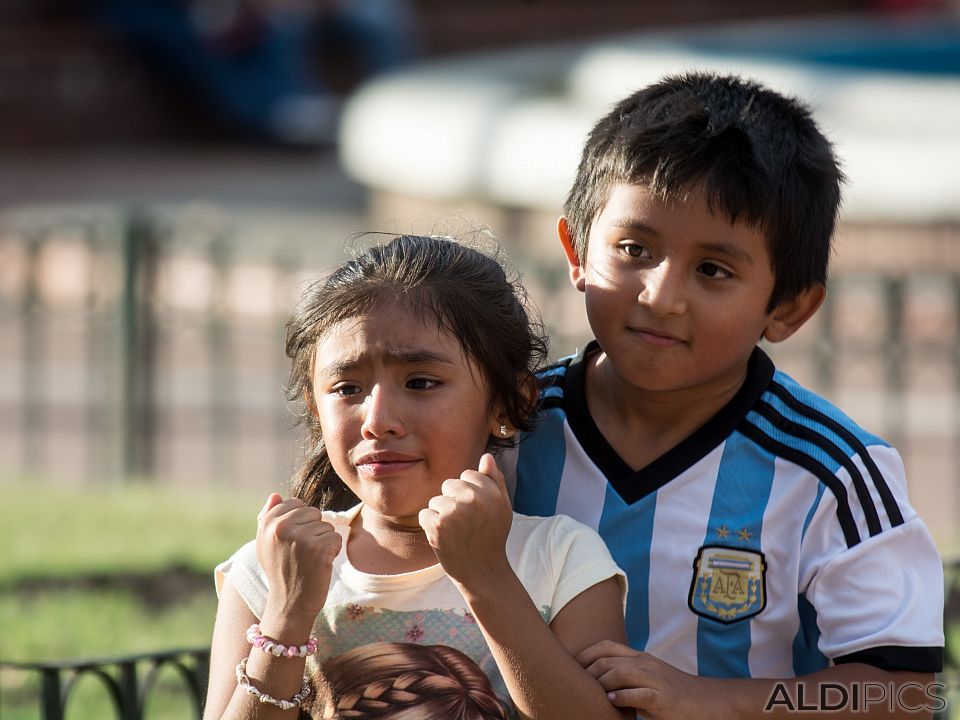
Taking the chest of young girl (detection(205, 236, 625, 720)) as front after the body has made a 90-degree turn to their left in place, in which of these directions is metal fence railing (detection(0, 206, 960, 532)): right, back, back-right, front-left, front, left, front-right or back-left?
left

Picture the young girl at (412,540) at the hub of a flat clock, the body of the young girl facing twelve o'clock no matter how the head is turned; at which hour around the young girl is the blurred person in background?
The blurred person in background is roughly at 6 o'clock from the young girl.

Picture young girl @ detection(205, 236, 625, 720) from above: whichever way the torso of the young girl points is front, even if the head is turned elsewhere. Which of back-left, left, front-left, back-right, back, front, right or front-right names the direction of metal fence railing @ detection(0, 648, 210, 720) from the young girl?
back-right

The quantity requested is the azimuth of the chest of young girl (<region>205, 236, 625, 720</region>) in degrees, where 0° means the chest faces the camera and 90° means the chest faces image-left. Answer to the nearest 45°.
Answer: approximately 0°
